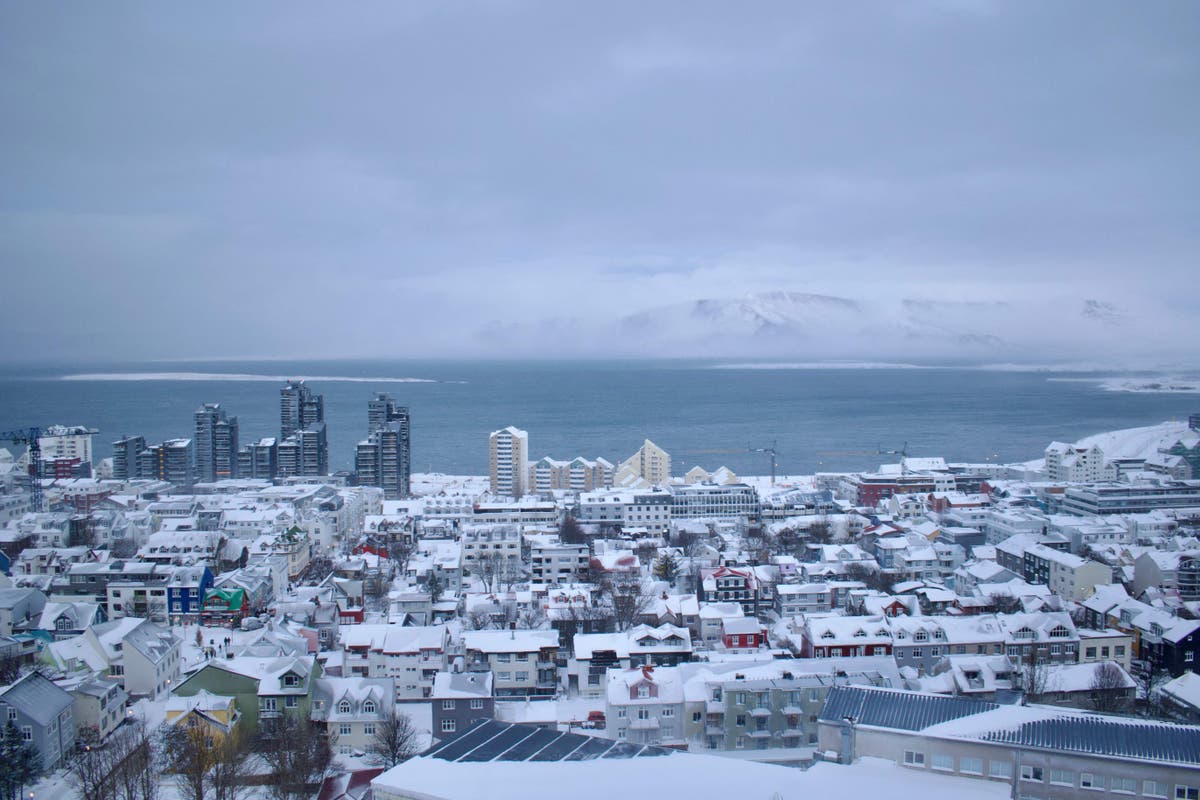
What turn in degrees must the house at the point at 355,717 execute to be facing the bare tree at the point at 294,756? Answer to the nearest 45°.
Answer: approximately 45° to its right

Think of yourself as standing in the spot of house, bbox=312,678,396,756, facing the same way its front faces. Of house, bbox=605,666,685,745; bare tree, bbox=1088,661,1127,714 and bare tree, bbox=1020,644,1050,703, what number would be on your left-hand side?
3

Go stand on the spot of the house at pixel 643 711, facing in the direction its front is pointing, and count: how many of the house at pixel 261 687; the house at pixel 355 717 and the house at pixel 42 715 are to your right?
3

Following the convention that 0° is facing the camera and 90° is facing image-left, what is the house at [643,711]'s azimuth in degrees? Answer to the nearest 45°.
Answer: approximately 0°

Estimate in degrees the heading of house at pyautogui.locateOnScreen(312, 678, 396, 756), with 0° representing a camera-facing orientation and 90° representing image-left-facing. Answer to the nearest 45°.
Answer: approximately 0°

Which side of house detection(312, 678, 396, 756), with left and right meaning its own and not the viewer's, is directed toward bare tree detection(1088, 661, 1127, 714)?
left

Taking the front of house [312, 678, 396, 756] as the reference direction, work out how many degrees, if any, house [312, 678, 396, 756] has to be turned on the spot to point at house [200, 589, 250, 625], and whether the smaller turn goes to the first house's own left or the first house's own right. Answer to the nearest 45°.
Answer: approximately 180°

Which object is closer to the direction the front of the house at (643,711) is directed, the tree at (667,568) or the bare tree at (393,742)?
the bare tree

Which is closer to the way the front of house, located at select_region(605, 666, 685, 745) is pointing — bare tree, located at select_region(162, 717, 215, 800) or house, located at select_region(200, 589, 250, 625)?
the bare tree

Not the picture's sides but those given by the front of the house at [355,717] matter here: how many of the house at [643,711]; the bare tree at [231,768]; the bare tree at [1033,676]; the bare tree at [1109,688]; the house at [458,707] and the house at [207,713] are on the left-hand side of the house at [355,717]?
4

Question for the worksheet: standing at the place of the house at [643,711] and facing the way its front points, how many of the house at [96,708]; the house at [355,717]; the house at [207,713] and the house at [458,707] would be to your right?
4

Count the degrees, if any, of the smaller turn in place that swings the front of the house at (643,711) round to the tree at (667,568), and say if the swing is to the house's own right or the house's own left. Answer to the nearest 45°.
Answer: approximately 180°

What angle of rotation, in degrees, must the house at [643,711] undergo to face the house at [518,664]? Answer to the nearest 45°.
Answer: approximately 135° to its right
